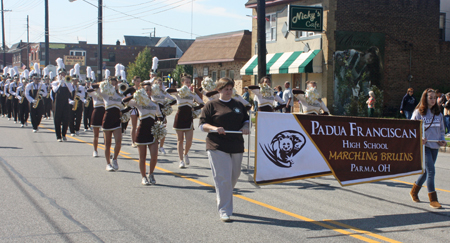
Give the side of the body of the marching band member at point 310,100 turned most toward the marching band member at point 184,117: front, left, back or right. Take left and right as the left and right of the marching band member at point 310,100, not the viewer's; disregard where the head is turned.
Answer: right

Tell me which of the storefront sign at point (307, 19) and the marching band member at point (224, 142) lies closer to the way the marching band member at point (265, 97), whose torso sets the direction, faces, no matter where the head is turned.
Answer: the marching band member

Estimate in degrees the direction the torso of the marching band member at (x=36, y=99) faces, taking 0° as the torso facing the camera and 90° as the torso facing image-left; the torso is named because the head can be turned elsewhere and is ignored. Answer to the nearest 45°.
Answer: approximately 0°

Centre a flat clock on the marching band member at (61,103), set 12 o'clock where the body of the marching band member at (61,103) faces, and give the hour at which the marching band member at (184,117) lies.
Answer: the marching band member at (184,117) is roughly at 11 o'clock from the marching band member at (61,103).

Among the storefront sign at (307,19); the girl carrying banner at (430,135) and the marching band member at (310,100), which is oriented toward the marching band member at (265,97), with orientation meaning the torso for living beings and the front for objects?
the storefront sign

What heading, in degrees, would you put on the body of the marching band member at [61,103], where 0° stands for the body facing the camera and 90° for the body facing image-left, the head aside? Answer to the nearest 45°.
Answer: approximately 0°

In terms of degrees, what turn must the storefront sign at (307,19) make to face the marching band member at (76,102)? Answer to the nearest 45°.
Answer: approximately 45° to its right
